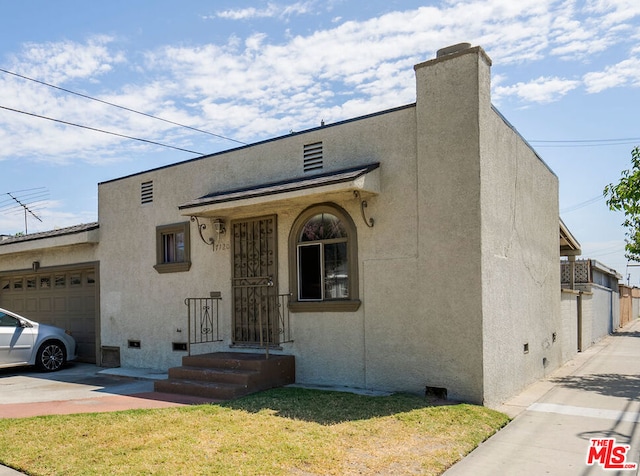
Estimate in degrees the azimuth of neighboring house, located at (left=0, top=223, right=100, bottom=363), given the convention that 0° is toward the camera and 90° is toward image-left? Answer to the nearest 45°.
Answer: approximately 45°

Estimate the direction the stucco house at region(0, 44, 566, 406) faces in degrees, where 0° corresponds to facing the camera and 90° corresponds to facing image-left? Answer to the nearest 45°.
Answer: approximately 45°

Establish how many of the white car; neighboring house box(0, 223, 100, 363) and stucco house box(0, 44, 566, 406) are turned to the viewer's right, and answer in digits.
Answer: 1

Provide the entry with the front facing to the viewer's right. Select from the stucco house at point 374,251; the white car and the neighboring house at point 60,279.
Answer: the white car

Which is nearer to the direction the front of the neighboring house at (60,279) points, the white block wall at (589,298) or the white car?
the white car

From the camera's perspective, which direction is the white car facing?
to the viewer's right

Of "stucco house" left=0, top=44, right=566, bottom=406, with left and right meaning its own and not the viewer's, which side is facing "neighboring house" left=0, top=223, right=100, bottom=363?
right

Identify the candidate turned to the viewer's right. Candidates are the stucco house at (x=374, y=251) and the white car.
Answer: the white car

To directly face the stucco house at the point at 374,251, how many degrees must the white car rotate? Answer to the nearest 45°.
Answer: approximately 45° to its right
